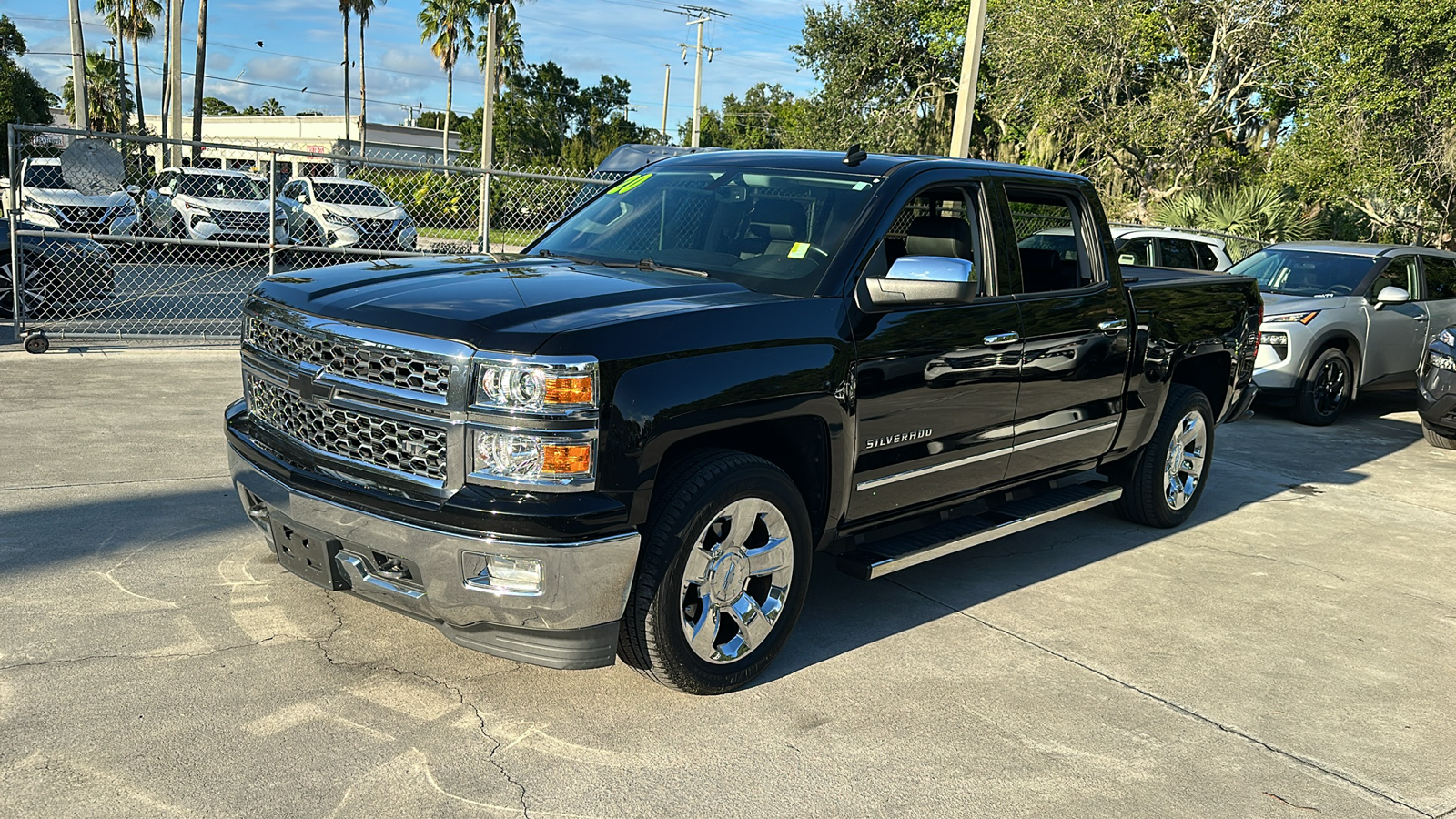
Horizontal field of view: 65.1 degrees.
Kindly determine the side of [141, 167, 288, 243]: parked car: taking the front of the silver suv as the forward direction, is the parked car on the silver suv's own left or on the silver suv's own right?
on the silver suv's own right

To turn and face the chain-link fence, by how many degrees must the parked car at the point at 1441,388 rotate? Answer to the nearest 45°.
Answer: approximately 45° to its right

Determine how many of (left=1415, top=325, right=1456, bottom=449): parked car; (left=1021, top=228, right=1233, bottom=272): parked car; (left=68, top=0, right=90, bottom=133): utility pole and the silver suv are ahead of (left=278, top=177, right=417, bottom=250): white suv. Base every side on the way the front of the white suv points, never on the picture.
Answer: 3

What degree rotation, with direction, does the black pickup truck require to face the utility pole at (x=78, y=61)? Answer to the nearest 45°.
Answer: approximately 90° to its right

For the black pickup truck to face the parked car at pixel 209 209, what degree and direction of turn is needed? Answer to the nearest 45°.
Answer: approximately 90° to its right

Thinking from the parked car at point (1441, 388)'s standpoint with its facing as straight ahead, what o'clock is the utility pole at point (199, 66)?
The utility pole is roughly at 2 o'clock from the parked car.

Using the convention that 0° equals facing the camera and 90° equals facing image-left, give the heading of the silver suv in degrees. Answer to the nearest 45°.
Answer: approximately 45°
